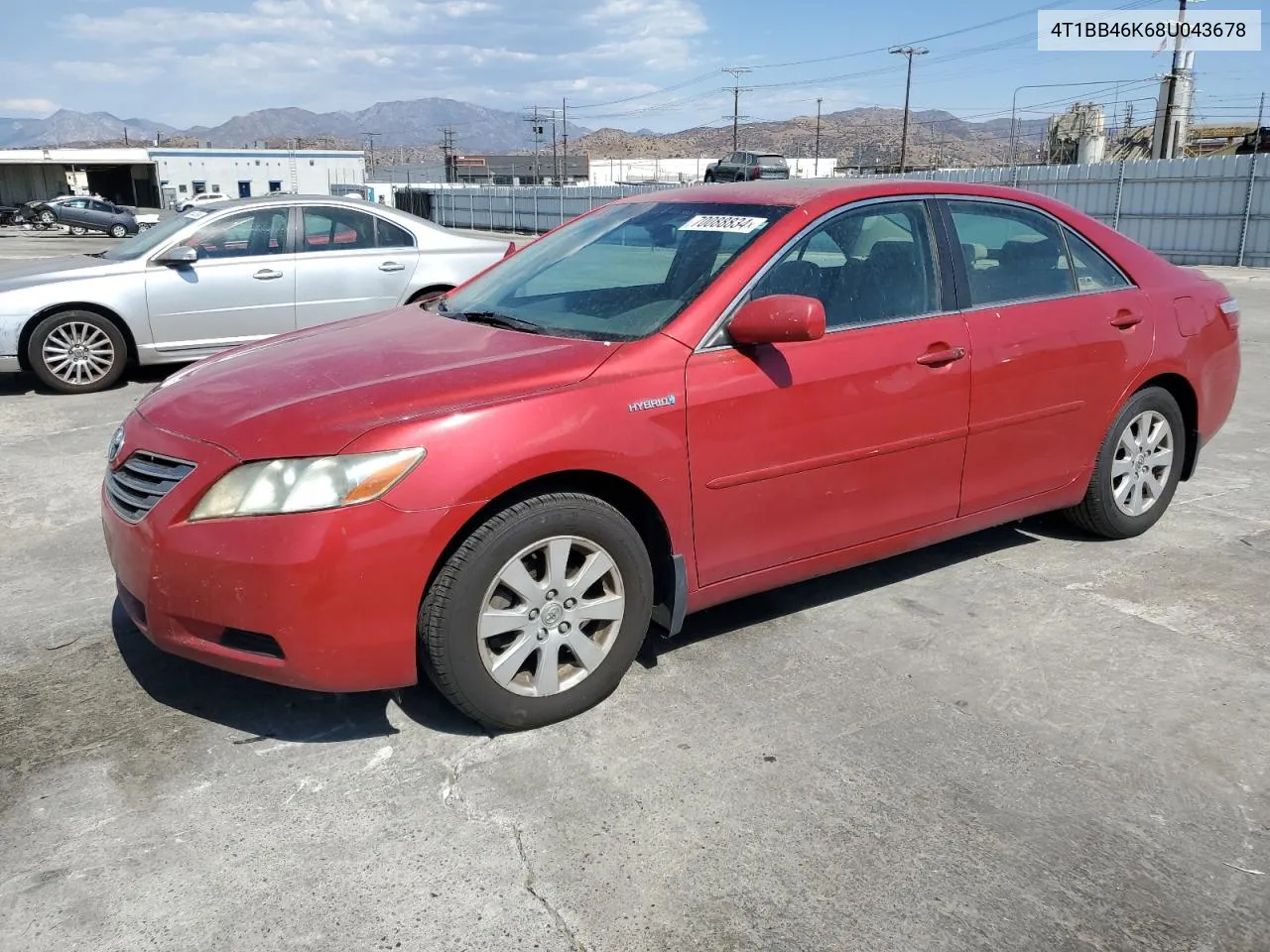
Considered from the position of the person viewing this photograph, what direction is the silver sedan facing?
facing to the left of the viewer

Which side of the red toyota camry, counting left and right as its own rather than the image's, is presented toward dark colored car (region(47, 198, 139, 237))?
right

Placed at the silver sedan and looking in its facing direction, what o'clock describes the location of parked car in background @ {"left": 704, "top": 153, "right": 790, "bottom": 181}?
The parked car in background is roughly at 4 o'clock from the silver sedan.

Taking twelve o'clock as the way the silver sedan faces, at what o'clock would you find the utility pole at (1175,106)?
The utility pole is roughly at 5 o'clock from the silver sedan.

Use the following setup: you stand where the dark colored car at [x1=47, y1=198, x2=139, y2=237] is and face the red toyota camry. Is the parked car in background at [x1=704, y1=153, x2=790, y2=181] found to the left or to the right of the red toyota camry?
left

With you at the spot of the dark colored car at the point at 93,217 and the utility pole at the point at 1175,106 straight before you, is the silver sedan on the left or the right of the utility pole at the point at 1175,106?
right

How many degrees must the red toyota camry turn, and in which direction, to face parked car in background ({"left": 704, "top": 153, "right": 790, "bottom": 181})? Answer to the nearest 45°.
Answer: approximately 135° to its right
